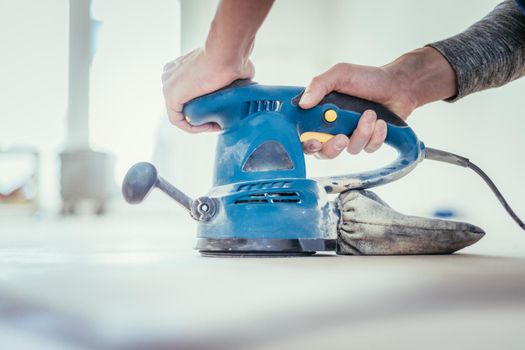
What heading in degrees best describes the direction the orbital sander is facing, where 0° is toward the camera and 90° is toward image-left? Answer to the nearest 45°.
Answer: approximately 90°
